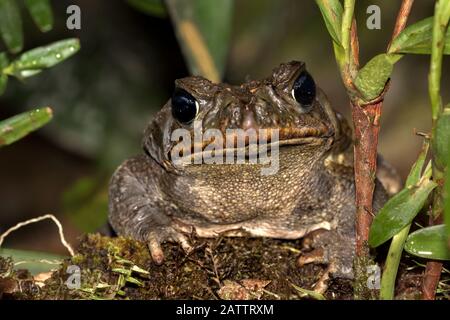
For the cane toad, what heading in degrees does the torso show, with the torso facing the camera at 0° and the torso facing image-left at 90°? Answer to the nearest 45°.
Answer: approximately 0°

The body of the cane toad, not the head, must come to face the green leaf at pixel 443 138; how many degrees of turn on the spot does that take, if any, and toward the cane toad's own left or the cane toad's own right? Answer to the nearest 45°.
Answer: approximately 45° to the cane toad's own left

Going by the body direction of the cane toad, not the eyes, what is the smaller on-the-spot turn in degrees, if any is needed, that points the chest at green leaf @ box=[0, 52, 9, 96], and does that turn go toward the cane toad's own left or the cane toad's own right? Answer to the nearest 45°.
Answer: approximately 90° to the cane toad's own right

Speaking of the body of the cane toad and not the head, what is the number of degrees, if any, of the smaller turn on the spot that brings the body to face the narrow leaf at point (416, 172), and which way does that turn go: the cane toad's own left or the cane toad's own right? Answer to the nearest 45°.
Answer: approximately 45° to the cane toad's own left

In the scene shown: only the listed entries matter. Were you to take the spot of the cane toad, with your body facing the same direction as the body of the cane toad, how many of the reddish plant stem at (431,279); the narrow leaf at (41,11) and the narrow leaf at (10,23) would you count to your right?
2

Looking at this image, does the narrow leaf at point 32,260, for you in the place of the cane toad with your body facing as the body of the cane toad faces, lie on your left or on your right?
on your right

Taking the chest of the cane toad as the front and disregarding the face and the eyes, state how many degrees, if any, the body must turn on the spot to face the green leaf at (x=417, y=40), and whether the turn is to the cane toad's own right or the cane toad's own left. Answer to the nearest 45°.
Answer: approximately 45° to the cane toad's own left

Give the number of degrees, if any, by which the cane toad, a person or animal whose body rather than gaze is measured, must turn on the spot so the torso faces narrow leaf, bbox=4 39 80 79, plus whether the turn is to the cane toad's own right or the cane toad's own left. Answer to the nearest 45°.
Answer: approximately 45° to the cane toad's own right

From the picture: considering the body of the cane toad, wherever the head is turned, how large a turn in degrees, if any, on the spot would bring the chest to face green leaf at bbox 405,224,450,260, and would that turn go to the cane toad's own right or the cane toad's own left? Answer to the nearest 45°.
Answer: approximately 45° to the cane toad's own left

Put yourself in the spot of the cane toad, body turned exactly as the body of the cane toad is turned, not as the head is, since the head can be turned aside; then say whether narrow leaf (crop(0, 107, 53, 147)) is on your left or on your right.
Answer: on your right
